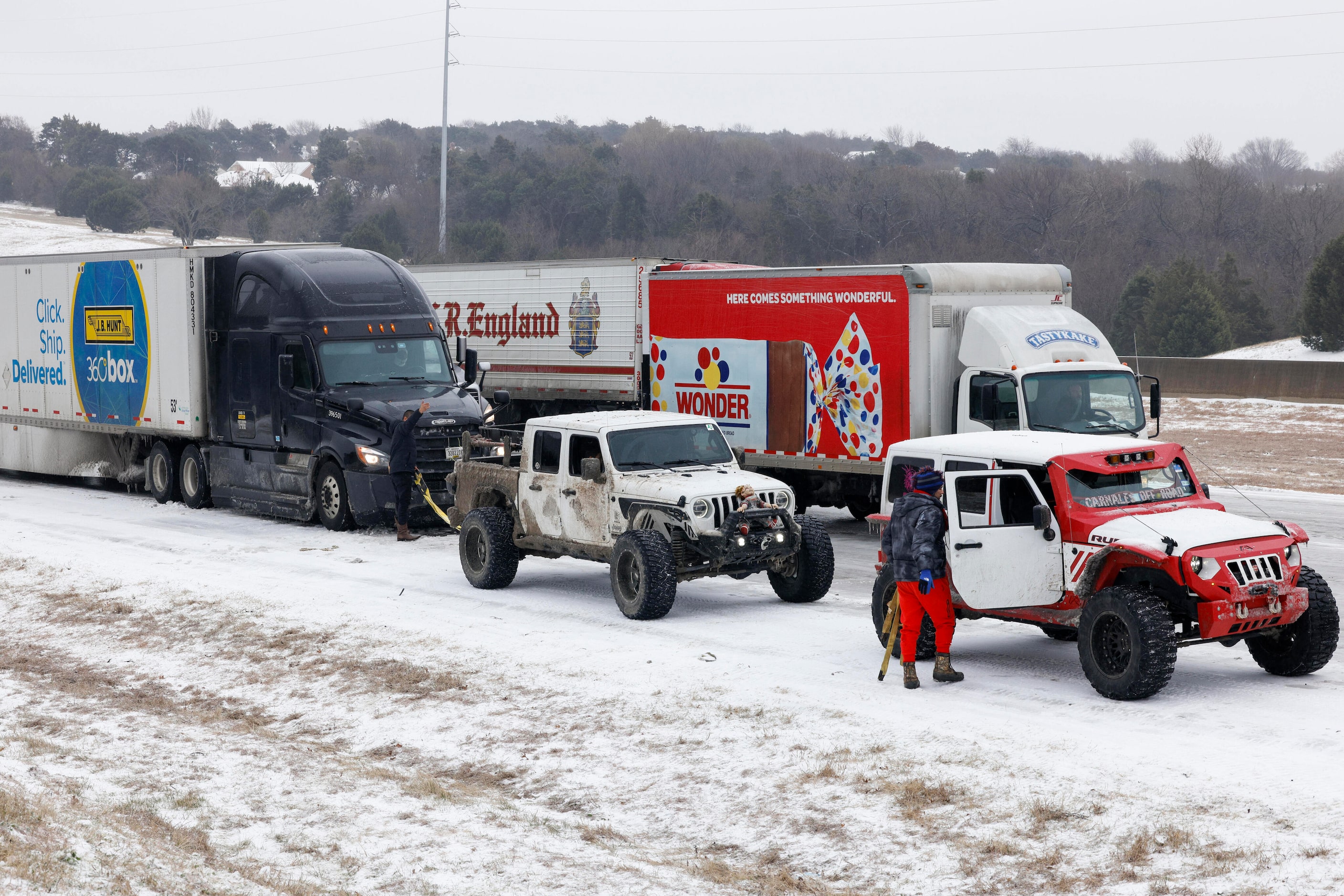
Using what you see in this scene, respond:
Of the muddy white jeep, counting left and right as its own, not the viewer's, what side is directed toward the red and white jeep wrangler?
front

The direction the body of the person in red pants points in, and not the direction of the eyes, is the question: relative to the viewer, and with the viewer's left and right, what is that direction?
facing away from the viewer and to the right of the viewer

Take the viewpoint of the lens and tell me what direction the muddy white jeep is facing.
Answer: facing the viewer and to the right of the viewer

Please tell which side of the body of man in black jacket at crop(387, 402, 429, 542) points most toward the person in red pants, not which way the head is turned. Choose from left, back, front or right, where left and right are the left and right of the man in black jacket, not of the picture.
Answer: right

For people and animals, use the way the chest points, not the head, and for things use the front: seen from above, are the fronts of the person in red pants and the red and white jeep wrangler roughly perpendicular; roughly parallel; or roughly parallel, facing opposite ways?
roughly perpendicular

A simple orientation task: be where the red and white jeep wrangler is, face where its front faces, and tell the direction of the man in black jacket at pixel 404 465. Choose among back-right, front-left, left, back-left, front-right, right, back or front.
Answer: back

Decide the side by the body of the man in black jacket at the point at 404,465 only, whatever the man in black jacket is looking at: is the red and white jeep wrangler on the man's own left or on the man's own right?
on the man's own right

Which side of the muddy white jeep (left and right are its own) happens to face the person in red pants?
front

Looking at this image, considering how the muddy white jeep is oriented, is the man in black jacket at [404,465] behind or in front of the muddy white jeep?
behind
